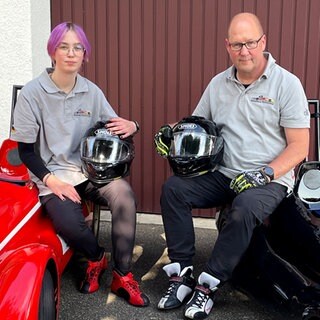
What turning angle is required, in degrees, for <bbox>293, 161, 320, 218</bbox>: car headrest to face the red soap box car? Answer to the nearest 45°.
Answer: approximately 45° to its right
